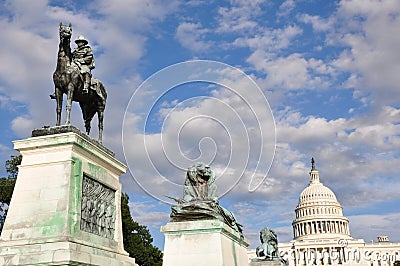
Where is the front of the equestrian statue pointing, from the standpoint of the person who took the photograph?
facing the viewer and to the left of the viewer
